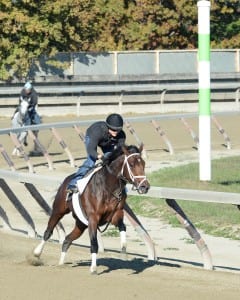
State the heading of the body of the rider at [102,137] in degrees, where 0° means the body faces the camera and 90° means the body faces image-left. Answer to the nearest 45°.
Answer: approximately 315°

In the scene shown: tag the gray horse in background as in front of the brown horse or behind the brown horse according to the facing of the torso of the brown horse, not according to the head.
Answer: behind

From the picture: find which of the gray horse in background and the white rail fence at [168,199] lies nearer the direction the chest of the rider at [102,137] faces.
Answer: the white rail fence

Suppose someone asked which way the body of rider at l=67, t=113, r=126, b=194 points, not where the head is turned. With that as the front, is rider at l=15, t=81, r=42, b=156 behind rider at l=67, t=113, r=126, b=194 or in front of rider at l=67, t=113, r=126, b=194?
behind

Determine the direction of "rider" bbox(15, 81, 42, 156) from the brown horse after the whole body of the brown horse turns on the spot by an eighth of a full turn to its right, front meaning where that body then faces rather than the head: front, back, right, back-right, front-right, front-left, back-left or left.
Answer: back
